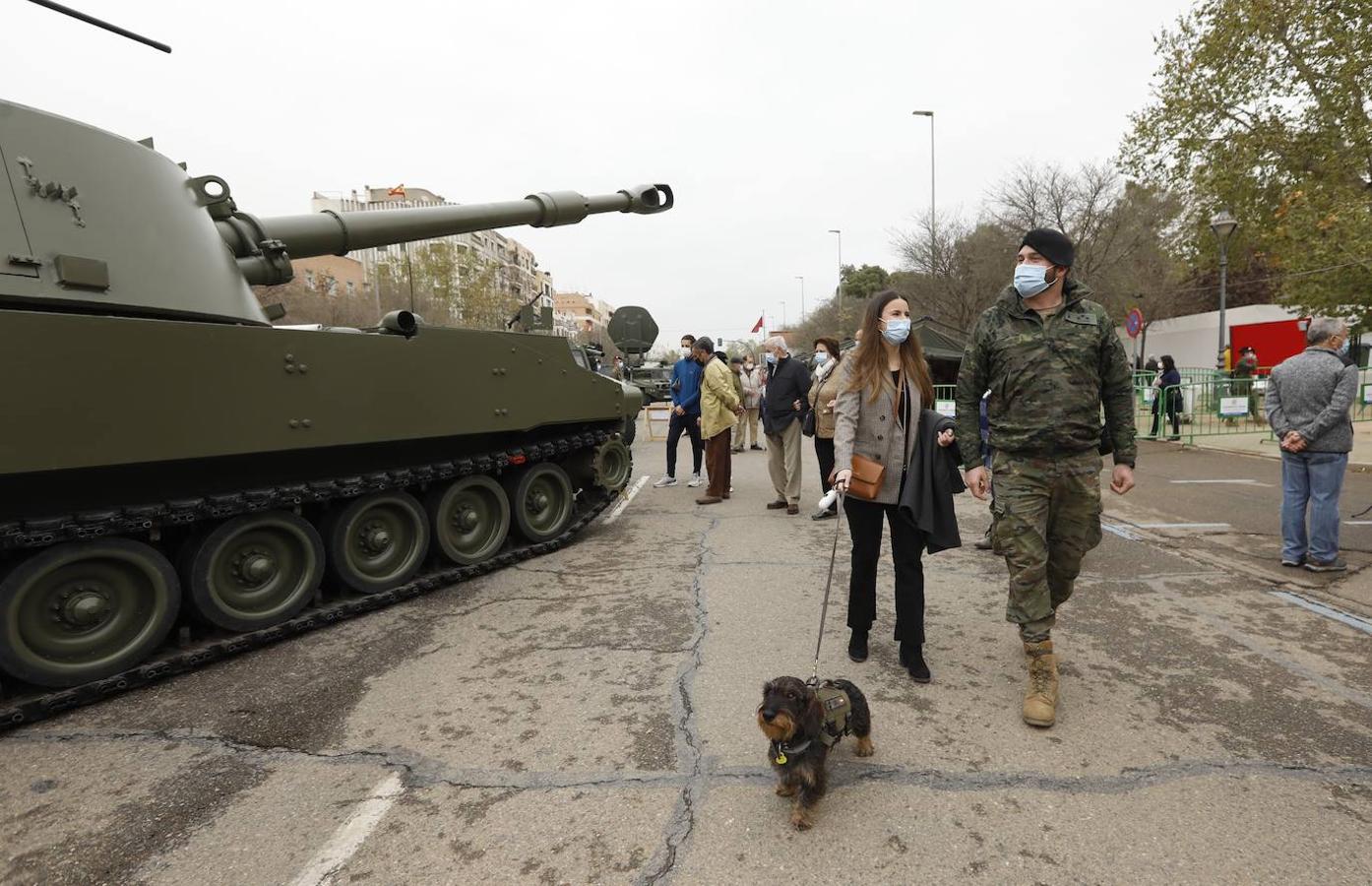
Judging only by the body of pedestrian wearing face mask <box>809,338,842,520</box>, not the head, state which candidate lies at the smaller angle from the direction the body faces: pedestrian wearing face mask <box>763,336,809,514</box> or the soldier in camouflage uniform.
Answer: the soldier in camouflage uniform

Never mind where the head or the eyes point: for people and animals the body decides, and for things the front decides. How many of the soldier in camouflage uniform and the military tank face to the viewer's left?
0

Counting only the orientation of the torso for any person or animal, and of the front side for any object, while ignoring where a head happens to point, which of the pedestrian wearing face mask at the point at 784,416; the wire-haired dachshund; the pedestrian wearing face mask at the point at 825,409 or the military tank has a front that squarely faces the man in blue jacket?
the military tank

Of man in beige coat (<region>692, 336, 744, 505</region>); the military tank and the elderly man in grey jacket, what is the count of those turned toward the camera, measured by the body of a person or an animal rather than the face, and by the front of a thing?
0

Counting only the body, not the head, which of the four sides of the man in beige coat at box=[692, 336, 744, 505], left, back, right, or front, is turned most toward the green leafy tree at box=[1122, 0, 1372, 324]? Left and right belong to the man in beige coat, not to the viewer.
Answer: back

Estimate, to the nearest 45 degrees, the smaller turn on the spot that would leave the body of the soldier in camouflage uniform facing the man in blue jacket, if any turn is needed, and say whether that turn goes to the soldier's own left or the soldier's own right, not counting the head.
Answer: approximately 135° to the soldier's own right

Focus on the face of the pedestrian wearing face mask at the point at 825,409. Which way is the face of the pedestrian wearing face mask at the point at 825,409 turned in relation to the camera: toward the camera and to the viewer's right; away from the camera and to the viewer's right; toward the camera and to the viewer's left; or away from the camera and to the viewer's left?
toward the camera and to the viewer's left

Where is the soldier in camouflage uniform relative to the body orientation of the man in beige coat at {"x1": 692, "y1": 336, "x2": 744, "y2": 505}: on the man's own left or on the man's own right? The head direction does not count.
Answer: on the man's own left

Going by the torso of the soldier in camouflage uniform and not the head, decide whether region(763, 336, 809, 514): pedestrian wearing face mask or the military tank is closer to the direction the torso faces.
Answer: the military tank

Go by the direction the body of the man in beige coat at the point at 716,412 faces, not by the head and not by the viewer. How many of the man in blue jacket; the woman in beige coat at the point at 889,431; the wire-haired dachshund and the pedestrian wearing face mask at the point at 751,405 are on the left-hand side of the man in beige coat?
2

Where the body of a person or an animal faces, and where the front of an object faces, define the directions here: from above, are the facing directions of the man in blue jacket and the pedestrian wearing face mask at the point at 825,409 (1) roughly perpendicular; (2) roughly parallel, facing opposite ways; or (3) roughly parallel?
roughly parallel

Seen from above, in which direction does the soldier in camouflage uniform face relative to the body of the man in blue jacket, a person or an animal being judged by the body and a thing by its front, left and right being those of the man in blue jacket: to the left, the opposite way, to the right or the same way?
the same way

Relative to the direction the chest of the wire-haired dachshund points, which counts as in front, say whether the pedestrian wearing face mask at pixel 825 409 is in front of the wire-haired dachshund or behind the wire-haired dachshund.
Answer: behind

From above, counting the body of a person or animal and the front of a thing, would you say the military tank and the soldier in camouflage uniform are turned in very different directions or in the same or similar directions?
very different directions

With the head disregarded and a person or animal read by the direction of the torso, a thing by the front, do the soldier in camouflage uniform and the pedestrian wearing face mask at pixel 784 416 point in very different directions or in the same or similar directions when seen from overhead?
same or similar directions
